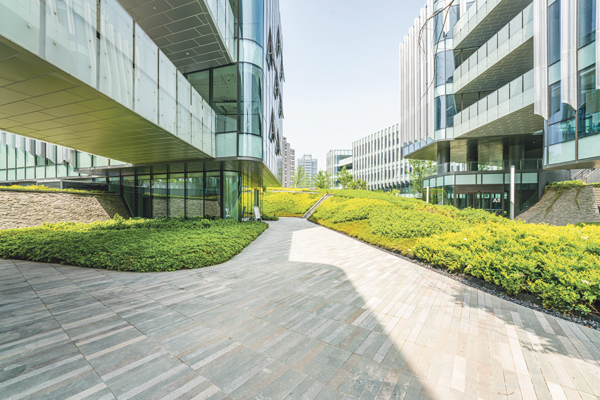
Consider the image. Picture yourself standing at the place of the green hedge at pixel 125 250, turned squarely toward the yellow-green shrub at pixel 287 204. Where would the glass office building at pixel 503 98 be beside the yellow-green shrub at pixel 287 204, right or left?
right

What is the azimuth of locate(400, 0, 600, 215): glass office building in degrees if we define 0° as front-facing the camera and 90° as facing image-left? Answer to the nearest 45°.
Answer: approximately 45°

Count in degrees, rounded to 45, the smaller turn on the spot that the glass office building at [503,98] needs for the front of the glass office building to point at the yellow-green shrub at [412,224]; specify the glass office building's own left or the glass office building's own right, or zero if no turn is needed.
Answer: approximately 45° to the glass office building's own left

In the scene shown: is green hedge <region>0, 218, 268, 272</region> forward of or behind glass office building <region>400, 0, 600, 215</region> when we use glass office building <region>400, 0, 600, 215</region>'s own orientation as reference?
forward

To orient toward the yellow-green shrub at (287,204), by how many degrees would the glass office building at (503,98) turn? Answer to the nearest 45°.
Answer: approximately 45° to its right

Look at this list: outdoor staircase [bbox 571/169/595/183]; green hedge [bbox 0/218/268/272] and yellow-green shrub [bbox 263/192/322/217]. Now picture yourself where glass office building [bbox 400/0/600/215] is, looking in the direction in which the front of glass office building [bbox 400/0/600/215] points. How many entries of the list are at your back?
1

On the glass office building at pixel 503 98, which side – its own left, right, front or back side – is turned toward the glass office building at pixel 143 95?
front

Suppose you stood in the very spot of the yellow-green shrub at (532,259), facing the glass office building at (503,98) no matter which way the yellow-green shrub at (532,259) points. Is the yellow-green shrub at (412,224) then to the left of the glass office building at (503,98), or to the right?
left

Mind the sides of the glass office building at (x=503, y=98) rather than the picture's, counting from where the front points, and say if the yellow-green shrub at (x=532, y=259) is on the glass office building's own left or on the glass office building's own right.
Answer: on the glass office building's own left

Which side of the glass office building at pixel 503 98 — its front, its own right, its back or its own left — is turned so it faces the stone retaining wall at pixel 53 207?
front
